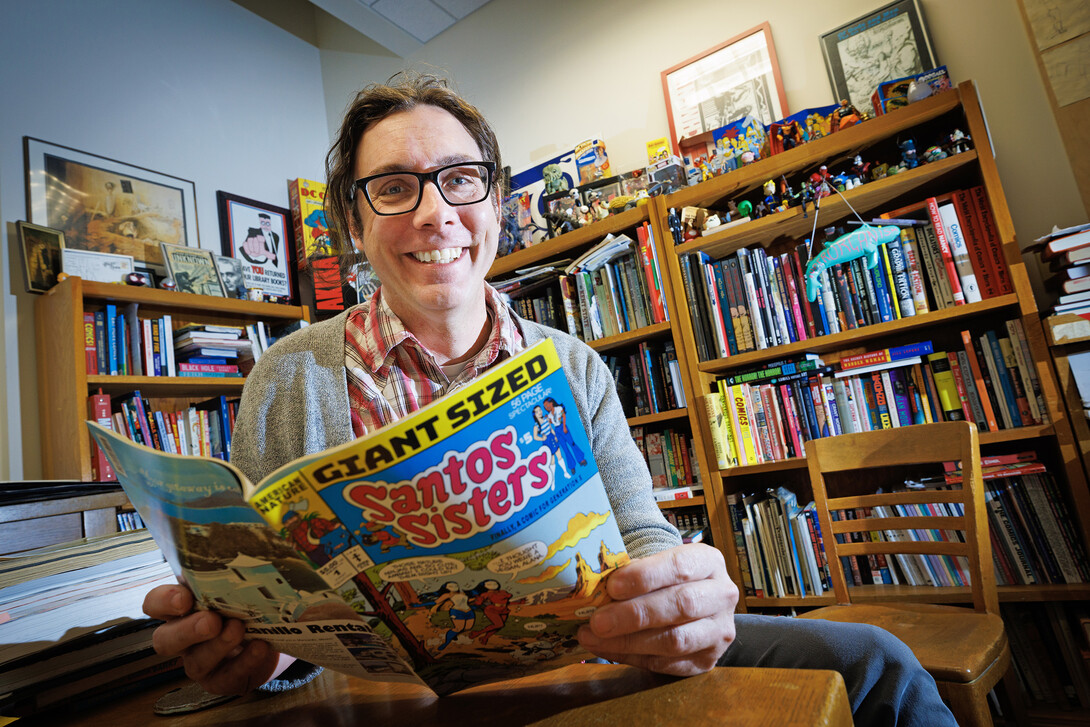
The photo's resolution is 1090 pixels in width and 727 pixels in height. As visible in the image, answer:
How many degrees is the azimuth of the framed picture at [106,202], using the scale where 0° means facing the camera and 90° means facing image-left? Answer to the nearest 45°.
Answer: approximately 315°

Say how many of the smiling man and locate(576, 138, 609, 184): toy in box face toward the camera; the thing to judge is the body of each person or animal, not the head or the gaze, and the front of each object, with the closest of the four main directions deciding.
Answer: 2

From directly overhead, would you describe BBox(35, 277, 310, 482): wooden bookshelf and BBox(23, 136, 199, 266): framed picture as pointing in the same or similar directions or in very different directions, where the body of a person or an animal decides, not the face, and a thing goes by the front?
same or similar directions

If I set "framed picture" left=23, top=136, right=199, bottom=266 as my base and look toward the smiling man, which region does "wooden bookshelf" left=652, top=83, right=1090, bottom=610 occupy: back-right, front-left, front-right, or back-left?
front-left

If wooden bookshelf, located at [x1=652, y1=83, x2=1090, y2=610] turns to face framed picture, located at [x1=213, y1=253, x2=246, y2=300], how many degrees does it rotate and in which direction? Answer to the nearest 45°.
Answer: approximately 45° to its right

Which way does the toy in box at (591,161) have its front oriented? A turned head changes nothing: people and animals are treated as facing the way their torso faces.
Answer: toward the camera

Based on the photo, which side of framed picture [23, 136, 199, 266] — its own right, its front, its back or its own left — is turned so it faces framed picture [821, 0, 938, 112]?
front

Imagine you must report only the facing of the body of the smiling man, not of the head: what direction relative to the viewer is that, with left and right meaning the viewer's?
facing the viewer

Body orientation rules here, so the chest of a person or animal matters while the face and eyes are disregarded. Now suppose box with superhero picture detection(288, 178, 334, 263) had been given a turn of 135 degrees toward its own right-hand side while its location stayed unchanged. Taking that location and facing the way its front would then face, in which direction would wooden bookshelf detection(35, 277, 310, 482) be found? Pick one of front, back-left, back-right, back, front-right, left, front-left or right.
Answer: front-left
